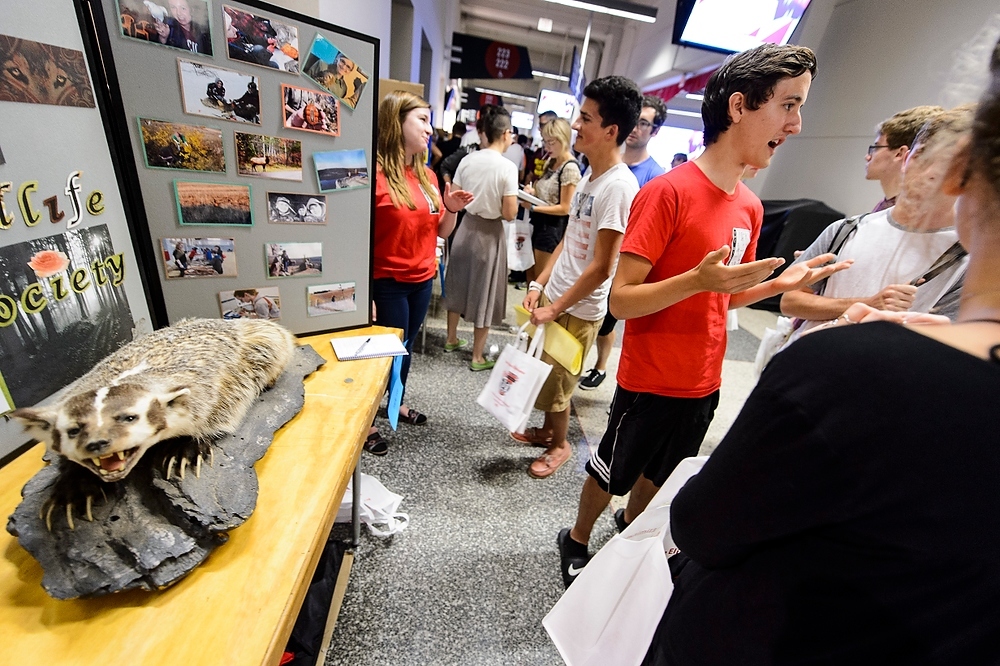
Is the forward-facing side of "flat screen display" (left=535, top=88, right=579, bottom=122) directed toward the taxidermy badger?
yes

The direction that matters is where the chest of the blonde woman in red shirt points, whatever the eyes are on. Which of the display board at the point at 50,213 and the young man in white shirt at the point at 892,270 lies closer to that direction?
the young man in white shirt

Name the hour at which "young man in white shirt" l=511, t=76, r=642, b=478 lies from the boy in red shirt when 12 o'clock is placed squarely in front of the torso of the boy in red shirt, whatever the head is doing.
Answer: The young man in white shirt is roughly at 6 o'clock from the boy in red shirt.

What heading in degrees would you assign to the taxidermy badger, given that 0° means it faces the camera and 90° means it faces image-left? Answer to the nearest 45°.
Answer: approximately 45°

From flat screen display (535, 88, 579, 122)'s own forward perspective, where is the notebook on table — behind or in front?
in front

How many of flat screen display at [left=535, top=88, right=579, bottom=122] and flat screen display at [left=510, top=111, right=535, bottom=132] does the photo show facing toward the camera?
2

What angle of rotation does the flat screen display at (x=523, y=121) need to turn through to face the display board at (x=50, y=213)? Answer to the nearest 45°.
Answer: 0° — it already faces it

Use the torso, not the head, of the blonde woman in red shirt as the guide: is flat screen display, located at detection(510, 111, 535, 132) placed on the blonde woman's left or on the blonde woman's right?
on the blonde woman's left

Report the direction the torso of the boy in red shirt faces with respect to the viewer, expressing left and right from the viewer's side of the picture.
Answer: facing the viewer and to the right of the viewer

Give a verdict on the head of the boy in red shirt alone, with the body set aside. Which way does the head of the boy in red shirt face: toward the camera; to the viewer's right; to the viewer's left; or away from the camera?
to the viewer's right
